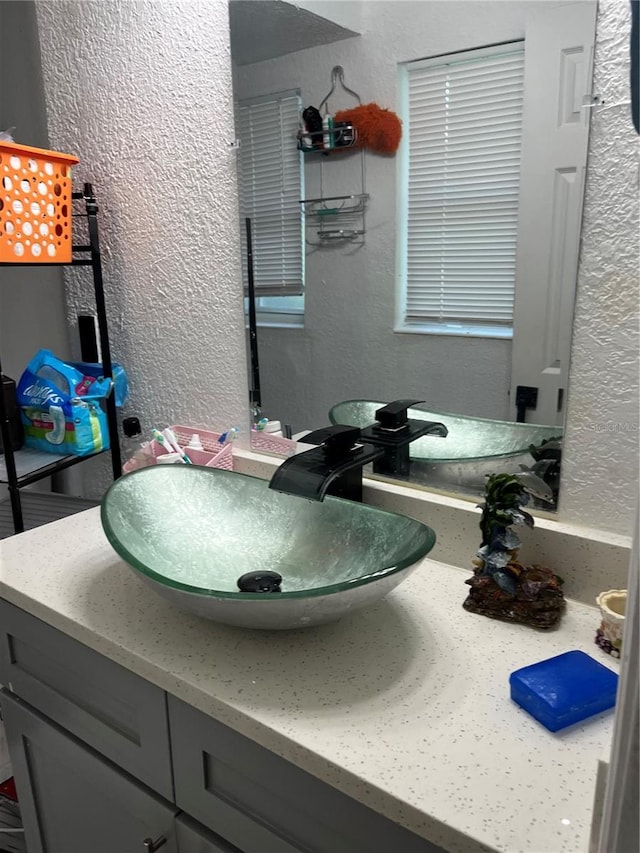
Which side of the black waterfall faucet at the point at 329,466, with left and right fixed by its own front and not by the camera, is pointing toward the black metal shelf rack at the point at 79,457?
right

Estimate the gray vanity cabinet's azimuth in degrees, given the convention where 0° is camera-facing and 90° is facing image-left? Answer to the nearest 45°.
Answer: approximately 45°

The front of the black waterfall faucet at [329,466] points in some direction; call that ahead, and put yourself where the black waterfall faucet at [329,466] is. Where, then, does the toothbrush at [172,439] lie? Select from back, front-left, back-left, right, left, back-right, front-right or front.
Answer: right

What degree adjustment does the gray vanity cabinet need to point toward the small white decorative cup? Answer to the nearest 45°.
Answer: approximately 135° to its left

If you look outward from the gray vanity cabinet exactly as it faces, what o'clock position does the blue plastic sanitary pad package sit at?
The blue plastic sanitary pad package is roughly at 4 o'clock from the gray vanity cabinet.

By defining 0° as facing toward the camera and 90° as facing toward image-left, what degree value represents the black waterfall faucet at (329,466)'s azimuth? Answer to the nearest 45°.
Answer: approximately 45°
